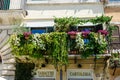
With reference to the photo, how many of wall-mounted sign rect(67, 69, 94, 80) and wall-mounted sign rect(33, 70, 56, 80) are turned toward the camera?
2

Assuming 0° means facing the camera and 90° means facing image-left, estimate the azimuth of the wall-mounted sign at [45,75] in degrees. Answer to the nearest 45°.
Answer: approximately 0°

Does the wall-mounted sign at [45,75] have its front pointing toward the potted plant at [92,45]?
no

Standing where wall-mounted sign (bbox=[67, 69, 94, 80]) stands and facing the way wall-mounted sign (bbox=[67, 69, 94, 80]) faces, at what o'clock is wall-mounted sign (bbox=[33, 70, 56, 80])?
wall-mounted sign (bbox=[33, 70, 56, 80]) is roughly at 3 o'clock from wall-mounted sign (bbox=[67, 69, 94, 80]).

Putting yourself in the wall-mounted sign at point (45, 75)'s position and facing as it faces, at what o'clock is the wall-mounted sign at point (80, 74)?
the wall-mounted sign at point (80, 74) is roughly at 9 o'clock from the wall-mounted sign at point (45, 75).

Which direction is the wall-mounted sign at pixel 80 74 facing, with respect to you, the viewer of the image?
facing the viewer

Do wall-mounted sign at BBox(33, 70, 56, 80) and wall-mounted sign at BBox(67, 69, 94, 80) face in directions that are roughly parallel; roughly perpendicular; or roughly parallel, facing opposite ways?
roughly parallel
